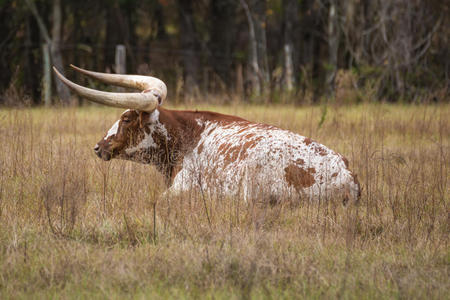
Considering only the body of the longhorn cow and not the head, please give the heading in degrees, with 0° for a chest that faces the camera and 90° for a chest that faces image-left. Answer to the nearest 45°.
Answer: approximately 90°
